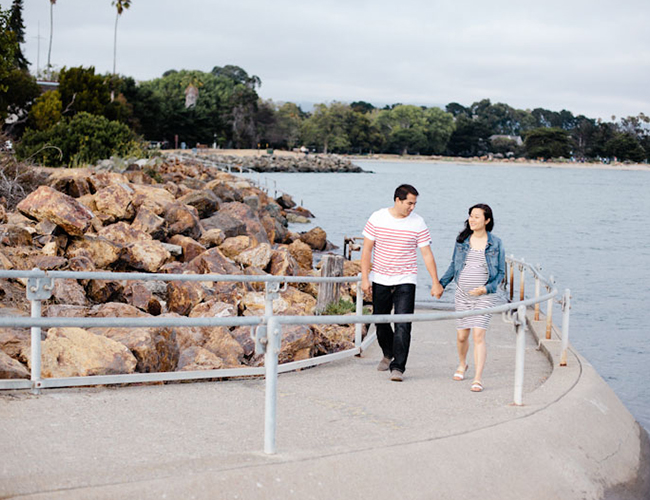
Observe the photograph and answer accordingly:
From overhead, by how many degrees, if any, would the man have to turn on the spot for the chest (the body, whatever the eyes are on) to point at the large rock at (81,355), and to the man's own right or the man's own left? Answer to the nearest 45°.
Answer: approximately 45° to the man's own right

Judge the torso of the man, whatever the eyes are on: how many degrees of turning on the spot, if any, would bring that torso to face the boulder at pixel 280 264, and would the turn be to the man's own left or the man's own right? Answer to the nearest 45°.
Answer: approximately 180°

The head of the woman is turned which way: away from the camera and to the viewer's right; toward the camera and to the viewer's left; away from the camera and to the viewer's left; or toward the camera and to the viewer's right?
toward the camera and to the viewer's left

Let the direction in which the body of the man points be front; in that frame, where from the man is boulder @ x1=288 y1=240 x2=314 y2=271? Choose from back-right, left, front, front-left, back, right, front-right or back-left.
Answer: back

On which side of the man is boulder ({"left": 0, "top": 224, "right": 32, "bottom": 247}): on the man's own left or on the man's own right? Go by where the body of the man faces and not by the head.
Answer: on the man's own right

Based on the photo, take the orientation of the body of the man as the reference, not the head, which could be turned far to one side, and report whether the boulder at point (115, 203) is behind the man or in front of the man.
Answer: behind

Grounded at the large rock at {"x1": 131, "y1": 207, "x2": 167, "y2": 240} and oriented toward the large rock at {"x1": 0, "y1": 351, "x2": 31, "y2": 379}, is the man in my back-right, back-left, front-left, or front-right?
front-left

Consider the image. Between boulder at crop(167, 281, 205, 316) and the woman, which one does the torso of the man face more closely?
the woman

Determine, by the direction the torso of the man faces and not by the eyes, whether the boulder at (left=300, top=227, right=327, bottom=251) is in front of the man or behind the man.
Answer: behind

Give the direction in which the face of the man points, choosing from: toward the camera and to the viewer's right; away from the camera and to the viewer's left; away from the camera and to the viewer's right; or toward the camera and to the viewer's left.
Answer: toward the camera and to the viewer's right

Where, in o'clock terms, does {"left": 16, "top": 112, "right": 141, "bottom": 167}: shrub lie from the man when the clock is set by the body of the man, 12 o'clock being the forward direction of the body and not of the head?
The shrub is roughly at 5 o'clock from the man.

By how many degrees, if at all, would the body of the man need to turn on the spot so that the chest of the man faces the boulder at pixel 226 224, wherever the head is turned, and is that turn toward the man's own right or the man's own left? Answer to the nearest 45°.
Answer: approximately 180°

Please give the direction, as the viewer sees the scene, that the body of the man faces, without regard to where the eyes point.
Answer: toward the camera

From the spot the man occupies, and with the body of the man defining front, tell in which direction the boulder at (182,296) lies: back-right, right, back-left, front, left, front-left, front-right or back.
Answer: back-right

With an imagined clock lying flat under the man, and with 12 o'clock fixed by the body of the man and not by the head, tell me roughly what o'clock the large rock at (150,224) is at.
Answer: The large rock is roughly at 5 o'clock from the man.

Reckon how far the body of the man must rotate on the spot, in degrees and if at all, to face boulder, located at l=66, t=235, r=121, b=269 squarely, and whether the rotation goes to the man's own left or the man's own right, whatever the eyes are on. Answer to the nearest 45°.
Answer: approximately 135° to the man's own right
